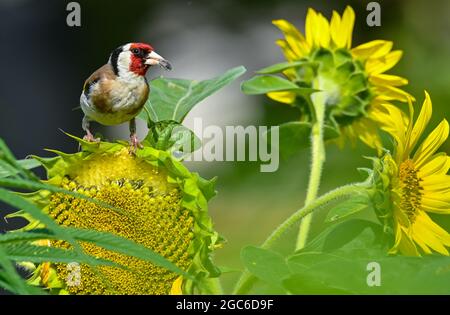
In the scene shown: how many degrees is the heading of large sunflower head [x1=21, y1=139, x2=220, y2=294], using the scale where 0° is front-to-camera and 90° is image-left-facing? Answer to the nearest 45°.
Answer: approximately 0°

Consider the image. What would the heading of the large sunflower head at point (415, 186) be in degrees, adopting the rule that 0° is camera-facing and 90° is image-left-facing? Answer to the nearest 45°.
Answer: approximately 315°
